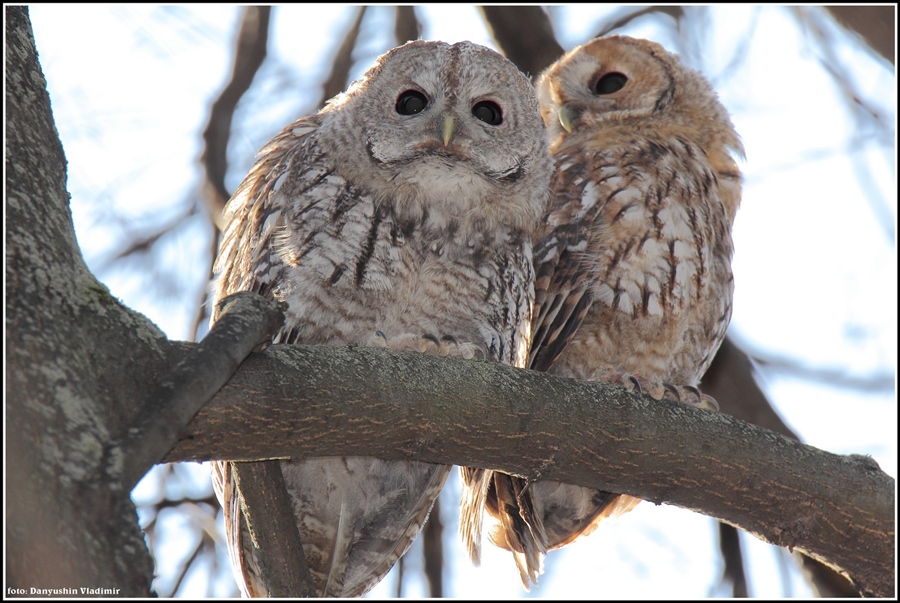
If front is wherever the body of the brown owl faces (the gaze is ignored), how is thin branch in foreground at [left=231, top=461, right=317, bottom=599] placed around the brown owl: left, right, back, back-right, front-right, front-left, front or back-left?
right

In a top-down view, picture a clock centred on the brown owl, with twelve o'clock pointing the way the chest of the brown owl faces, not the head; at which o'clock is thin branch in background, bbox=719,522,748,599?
The thin branch in background is roughly at 8 o'clock from the brown owl.

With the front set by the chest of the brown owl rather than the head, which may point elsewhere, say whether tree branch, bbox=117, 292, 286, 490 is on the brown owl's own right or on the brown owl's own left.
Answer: on the brown owl's own right

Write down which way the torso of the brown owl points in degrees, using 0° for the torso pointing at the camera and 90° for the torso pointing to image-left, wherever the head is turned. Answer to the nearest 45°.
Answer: approximately 315°

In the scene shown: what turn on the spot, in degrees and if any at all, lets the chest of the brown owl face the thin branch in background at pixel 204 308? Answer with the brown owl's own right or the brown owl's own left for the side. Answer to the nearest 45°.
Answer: approximately 135° to the brown owl's own right

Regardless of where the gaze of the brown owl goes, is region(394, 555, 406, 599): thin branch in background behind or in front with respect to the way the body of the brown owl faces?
behind
